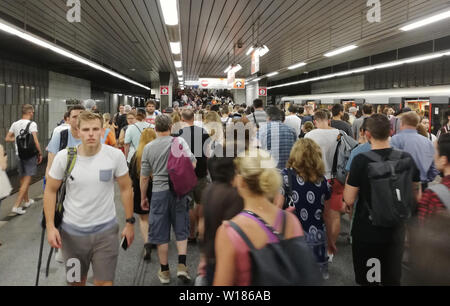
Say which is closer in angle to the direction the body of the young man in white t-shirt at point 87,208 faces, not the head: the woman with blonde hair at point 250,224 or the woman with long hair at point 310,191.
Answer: the woman with blonde hair

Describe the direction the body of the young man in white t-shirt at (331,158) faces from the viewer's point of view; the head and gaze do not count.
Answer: away from the camera

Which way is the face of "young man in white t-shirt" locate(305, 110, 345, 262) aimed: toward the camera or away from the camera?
away from the camera

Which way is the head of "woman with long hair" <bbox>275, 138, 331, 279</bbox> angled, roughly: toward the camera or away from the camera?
away from the camera

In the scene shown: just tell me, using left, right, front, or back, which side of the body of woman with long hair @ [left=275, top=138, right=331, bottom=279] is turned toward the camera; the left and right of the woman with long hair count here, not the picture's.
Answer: back

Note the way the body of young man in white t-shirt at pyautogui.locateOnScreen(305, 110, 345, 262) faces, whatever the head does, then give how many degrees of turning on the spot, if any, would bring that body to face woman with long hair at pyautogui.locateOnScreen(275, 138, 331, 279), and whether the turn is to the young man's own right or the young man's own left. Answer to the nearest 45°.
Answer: approximately 180°

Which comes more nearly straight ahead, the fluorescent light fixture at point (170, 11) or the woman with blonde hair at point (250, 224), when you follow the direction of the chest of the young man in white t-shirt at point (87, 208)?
the woman with blonde hair

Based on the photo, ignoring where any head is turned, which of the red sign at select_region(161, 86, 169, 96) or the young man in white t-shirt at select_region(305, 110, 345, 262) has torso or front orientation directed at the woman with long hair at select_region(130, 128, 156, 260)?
the red sign

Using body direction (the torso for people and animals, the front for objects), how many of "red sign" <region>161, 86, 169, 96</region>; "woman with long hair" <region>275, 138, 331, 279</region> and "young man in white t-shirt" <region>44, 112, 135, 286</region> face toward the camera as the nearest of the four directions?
2

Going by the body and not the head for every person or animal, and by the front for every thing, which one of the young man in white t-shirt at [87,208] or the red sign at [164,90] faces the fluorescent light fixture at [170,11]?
the red sign

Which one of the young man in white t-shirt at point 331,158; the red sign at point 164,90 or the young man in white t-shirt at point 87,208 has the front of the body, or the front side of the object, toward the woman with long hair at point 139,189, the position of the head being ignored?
the red sign

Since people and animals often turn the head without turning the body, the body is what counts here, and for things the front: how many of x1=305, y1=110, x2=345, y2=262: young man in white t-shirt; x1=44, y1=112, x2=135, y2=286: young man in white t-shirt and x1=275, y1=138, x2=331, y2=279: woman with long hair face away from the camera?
2

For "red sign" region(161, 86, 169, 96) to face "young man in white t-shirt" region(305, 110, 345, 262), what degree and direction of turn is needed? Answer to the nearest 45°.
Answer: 0° — it already faces them
